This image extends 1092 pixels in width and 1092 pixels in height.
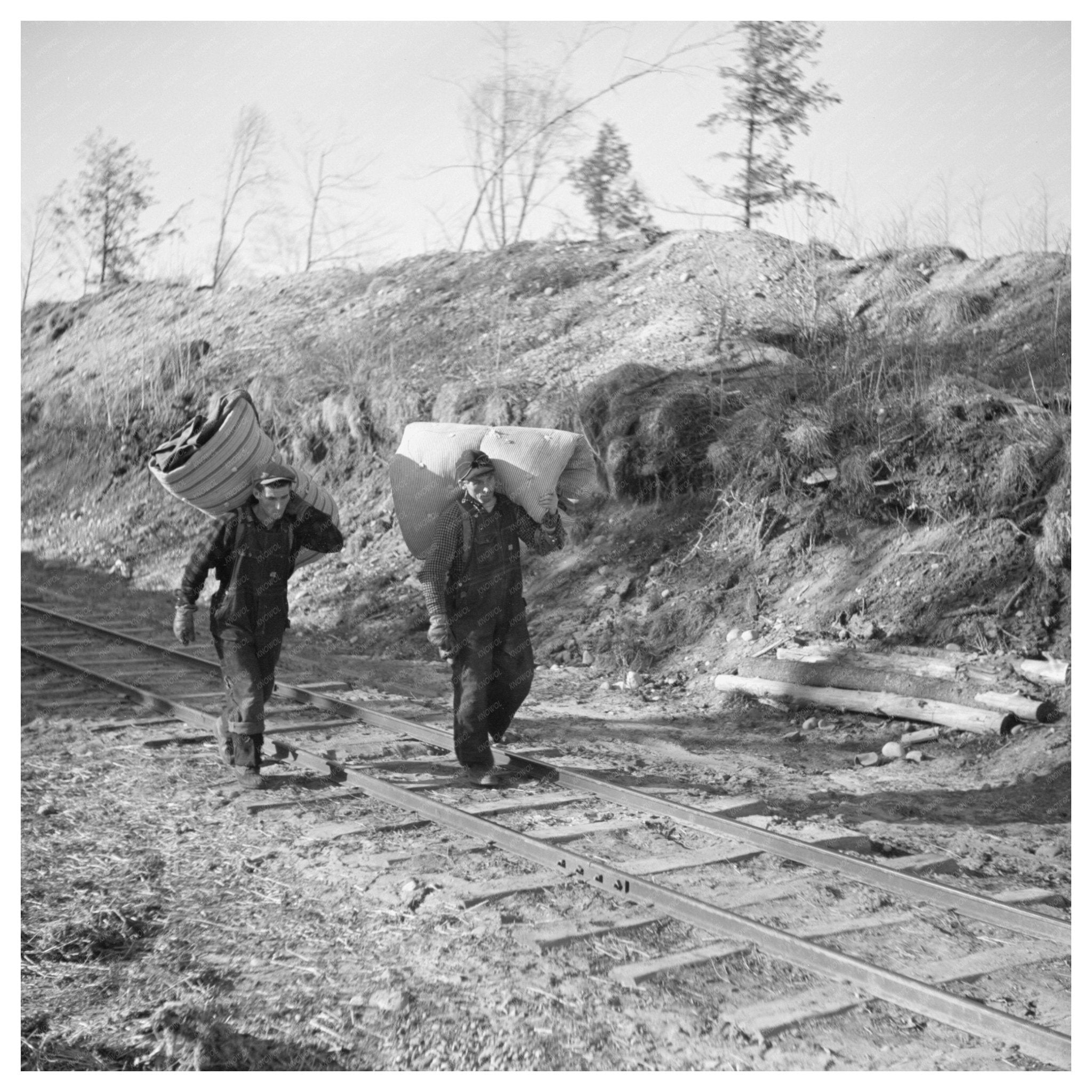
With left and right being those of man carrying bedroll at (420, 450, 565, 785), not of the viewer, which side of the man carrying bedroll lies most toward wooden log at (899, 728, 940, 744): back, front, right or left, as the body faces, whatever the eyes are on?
left

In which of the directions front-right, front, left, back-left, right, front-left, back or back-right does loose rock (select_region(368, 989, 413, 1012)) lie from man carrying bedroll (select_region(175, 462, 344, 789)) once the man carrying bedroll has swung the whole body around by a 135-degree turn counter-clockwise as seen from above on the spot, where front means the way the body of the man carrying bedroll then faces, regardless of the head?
back

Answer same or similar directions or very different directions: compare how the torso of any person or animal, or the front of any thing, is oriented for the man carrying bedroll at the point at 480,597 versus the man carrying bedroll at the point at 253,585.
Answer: same or similar directions

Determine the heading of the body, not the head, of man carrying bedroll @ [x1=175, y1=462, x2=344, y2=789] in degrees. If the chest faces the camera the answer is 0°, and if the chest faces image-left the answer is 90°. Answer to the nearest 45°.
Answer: approximately 315°

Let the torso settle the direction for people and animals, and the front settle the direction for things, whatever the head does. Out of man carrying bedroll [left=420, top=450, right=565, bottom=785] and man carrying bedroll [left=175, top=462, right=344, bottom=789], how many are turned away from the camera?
0

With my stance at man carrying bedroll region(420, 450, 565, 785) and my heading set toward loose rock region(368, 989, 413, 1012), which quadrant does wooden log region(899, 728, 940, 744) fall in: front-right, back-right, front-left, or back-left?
back-left

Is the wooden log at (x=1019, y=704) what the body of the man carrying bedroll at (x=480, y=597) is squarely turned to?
no

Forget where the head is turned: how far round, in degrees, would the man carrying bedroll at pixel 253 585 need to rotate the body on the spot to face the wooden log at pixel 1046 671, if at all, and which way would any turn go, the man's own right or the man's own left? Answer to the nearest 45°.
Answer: approximately 45° to the man's own left

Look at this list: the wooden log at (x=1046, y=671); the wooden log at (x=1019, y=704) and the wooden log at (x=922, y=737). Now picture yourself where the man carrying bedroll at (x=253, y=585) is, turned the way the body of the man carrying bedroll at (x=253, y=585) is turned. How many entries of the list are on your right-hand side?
0

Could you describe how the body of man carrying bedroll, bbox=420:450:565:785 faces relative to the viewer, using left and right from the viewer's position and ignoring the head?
facing the viewer and to the right of the viewer

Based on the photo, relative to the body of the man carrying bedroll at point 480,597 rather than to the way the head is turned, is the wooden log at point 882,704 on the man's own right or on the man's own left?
on the man's own left

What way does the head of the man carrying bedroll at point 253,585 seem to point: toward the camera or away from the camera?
toward the camera
